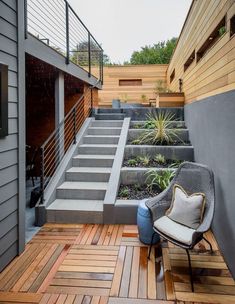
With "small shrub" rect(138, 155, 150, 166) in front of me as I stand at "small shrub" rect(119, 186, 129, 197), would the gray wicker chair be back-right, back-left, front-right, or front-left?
back-right

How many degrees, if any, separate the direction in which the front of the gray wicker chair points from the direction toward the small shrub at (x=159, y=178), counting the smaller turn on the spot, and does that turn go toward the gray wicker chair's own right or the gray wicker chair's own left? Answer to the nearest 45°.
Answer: approximately 135° to the gray wicker chair's own right

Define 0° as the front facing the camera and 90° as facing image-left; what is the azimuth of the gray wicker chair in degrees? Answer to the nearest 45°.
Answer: approximately 45°

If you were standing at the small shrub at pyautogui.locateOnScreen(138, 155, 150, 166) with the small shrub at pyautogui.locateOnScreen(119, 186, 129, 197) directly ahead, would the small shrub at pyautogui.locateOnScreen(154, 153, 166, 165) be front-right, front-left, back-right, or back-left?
back-left

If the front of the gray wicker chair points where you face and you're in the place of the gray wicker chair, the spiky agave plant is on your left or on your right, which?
on your right

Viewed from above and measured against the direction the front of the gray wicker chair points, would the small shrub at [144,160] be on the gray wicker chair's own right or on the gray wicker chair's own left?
on the gray wicker chair's own right
